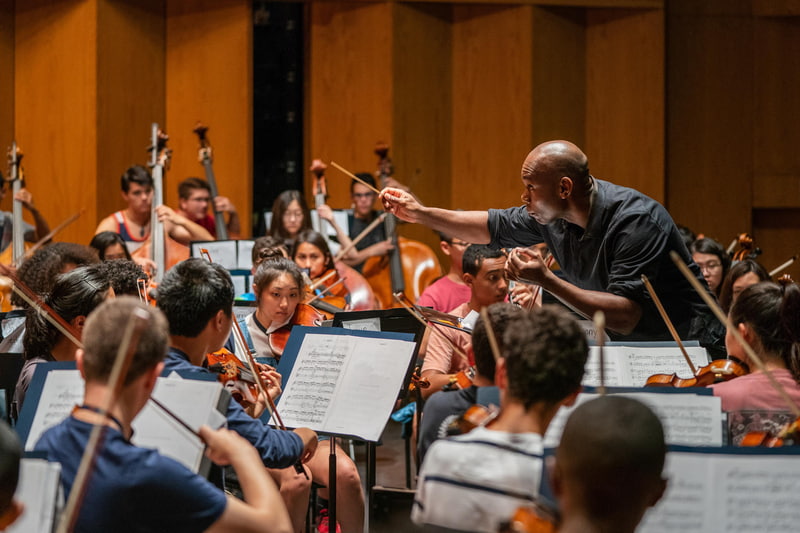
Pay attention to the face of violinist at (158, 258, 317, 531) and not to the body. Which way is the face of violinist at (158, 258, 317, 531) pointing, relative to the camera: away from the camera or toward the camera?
away from the camera

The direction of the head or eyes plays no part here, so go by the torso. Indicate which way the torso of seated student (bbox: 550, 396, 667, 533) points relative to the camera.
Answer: away from the camera

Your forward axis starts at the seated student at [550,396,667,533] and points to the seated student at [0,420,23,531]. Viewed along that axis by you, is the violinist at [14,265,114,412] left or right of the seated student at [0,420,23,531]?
right

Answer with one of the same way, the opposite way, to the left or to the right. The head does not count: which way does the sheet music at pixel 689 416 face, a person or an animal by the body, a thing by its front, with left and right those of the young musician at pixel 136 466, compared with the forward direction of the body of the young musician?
the opposite way

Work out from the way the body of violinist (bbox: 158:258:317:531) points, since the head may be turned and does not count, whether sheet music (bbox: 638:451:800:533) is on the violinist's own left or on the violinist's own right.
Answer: on the violinist's own right

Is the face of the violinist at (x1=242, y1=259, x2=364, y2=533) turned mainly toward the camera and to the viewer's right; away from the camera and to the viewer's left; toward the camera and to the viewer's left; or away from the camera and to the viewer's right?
toward the camera and to the viewer's right

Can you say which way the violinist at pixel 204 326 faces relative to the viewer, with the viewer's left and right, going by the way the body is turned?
facing away from the viewer and to the right of the viewer

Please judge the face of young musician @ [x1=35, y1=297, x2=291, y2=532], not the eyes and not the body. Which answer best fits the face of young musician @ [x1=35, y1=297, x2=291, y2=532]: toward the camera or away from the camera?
away from the camera

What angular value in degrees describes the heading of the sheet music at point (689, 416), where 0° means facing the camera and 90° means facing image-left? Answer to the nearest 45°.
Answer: approximately 0°

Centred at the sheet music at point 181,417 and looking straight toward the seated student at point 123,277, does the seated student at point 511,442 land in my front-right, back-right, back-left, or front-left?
back-right

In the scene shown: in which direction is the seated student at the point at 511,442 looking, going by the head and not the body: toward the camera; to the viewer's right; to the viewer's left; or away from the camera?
away from the camera

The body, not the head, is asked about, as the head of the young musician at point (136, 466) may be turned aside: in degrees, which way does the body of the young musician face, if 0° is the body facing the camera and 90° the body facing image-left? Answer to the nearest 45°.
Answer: approximately 225°
